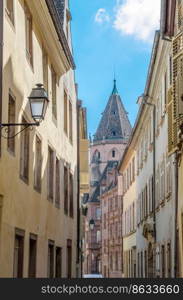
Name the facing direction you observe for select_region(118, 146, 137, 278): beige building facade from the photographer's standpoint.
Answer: facing to the left of the viewer

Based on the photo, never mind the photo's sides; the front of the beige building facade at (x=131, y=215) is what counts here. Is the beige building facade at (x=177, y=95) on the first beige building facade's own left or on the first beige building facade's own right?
on the first beige building facade's own left
